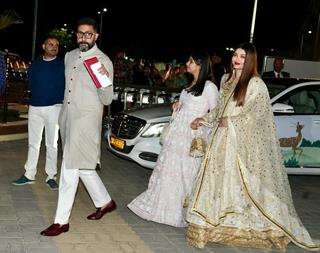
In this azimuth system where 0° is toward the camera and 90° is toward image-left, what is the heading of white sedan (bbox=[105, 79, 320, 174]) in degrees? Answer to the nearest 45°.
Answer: approximately 45°

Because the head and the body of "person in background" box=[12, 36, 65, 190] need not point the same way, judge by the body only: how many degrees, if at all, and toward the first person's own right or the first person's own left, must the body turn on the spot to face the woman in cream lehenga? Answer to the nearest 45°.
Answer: approximately 45° to the first person's own left

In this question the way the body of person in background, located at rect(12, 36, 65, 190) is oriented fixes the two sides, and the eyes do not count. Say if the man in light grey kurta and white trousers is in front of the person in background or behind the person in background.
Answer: in front

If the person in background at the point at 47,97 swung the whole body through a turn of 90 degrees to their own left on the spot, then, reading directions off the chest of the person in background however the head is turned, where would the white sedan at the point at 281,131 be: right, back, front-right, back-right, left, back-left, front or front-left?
front

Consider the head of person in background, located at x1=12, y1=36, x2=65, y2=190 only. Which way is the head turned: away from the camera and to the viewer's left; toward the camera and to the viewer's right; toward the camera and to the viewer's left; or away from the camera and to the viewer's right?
toward the camera and to the viewer's right

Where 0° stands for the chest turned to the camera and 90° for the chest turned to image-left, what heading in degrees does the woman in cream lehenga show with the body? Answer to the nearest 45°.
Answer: approximately 45°

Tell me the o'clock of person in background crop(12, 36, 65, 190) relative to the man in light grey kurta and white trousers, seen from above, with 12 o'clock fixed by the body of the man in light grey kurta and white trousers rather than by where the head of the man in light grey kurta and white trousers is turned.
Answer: The person in background is roughly at 4 o'clock from the man in light grey kurta and white trousers.

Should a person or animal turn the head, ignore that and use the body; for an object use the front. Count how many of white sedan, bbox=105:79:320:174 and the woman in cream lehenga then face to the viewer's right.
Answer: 0

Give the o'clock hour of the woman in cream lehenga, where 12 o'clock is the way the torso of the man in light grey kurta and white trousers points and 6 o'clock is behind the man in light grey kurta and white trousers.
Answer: The woman in cream lehenga is roughly at 8 o'clock from the man in light grey kurta and white trousers.

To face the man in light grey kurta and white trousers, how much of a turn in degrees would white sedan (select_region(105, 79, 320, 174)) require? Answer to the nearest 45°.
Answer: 0° — it already faces them
